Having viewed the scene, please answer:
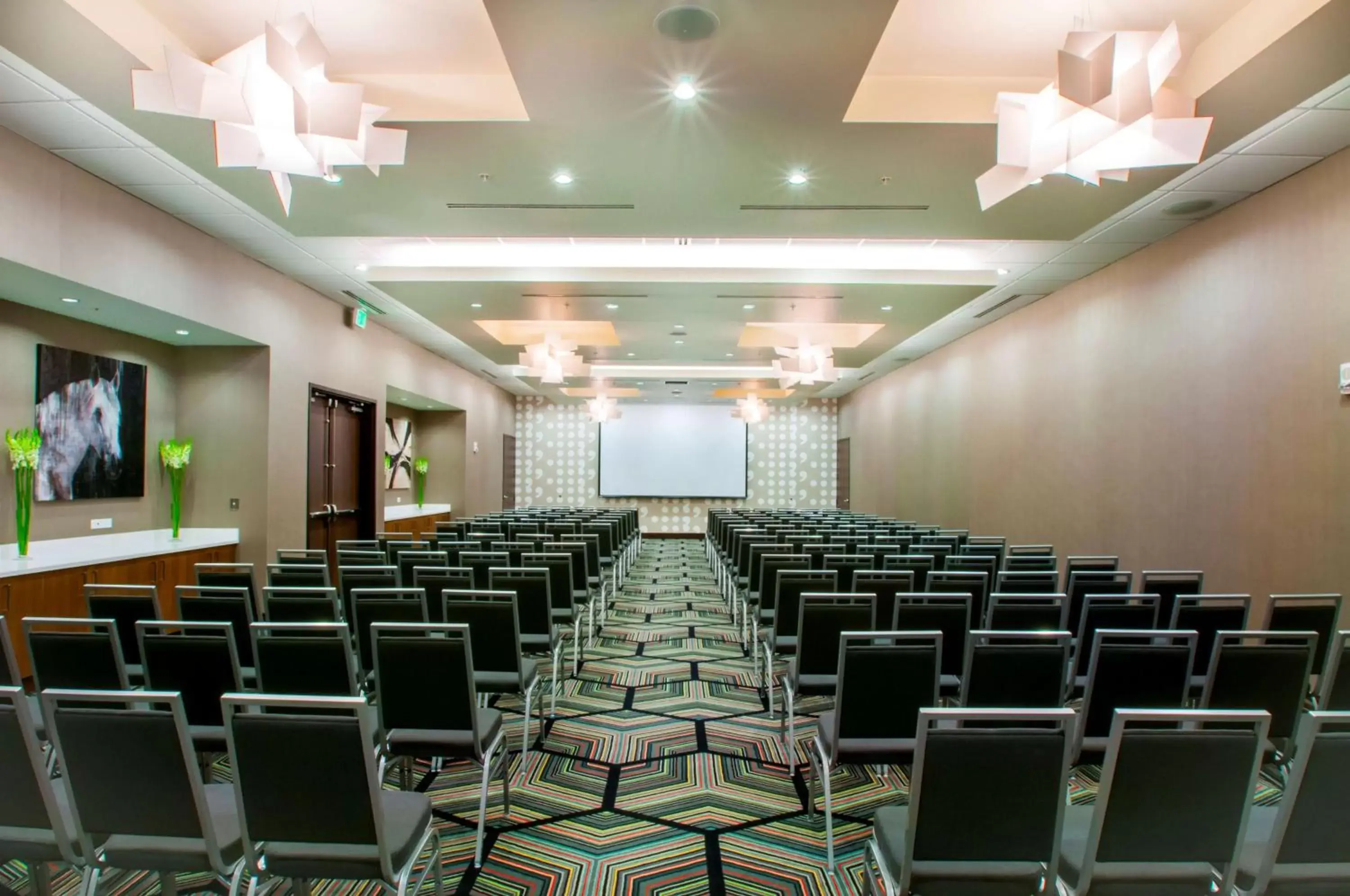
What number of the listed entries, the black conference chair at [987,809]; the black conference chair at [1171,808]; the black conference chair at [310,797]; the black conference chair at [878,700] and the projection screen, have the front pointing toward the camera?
1

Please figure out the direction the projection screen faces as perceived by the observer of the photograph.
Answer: facing the viewer

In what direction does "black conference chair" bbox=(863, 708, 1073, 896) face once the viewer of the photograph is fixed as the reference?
facing away from the viewer and to the left of the viewer

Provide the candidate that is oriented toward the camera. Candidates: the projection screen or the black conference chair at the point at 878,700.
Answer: the projection screen

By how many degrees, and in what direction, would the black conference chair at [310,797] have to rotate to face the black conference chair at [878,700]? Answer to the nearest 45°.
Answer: approximately 45° to its right

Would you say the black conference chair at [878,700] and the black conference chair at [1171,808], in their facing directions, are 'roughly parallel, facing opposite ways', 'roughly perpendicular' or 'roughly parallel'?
roughly parallel

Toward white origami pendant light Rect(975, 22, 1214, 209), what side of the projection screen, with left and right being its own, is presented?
front

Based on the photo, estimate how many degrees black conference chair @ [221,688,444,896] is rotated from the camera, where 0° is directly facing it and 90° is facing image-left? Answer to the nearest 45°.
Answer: approximately 225°

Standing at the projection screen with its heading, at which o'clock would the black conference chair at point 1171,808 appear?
The black conference chair is roughly at 12 o'clock from the projection screen.

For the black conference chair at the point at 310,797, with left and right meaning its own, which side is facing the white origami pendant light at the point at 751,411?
front

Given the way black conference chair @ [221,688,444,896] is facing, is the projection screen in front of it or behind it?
in front

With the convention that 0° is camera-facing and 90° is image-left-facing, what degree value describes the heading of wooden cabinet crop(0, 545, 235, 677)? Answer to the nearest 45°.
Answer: approximately 315°

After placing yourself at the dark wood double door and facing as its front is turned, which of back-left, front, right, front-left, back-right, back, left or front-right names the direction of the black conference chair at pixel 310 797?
front-right

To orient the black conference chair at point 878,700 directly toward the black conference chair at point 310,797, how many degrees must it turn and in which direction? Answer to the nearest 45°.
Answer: approximately 90° to its left

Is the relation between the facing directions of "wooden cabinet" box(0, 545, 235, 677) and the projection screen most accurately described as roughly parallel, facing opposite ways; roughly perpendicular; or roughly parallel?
roughly perpendicular
